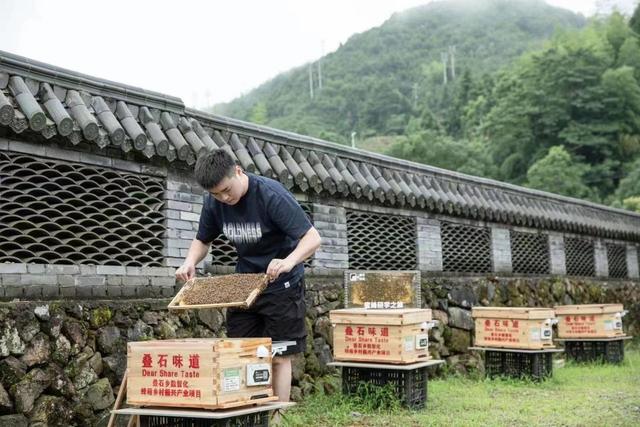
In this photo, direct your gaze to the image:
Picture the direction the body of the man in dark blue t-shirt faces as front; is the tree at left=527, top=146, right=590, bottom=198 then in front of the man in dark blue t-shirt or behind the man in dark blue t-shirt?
behind

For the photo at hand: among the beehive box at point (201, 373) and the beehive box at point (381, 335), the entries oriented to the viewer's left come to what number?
0

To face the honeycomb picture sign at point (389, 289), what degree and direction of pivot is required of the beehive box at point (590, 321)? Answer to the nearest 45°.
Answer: approximately 45° to its right

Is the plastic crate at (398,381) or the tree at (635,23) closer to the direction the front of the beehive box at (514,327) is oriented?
the plastic crate

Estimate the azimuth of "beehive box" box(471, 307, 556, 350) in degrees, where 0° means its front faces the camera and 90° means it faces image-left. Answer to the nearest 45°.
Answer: approximately 315°

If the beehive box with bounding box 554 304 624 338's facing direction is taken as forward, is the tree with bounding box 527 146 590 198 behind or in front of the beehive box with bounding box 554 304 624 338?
behind

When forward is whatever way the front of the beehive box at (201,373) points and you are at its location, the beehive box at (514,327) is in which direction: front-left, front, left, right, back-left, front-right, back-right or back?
left

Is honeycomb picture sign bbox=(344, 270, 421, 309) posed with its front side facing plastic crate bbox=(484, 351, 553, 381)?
no

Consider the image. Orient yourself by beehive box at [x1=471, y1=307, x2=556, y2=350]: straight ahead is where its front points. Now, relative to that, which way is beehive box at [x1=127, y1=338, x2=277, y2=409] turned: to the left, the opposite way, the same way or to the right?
the same way

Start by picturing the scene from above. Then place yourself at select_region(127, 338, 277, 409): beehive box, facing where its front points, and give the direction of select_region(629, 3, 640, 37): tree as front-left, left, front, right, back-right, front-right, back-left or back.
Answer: left

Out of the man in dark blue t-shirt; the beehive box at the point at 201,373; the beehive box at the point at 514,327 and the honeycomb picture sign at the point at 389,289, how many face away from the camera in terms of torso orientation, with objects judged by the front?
0

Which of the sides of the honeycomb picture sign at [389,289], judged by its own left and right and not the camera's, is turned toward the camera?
front

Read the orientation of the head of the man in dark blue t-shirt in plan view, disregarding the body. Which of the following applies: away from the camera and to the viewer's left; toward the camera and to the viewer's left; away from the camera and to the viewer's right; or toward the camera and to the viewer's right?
toward the camera and to the viewer's left

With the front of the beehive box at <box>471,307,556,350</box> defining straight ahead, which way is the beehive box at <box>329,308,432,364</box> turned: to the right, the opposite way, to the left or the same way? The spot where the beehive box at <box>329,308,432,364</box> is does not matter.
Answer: the same way

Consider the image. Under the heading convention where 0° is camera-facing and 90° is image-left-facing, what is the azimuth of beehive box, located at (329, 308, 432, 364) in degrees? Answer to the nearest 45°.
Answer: approximately 315°

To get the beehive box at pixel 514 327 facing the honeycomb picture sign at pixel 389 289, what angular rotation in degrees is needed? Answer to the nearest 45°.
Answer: approximately 90° to its right

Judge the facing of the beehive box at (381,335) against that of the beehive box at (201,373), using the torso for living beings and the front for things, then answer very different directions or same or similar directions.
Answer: same or similar directions
